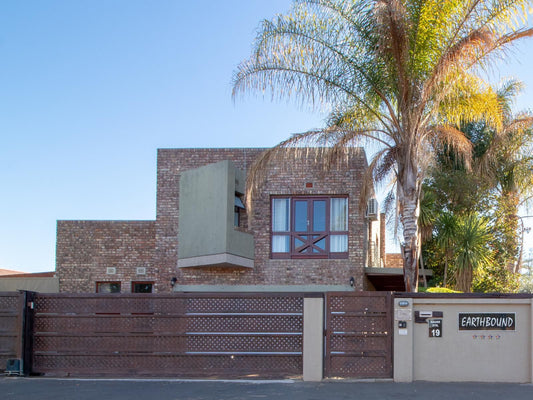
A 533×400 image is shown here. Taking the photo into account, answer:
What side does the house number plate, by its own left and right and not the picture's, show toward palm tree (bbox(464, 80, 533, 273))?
back

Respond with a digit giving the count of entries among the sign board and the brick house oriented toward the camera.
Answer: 2

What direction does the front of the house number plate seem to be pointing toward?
toward the camera

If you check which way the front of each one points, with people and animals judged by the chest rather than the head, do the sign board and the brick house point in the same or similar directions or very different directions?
same or similar directions

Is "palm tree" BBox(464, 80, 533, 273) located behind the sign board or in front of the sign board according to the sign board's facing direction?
behind

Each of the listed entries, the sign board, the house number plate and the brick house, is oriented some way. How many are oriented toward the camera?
3

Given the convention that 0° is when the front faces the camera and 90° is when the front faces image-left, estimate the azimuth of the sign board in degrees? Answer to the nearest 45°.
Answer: approximately 0°

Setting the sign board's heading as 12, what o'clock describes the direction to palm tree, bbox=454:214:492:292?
The palm tree is roughly at 6 o'clock from the sign board.

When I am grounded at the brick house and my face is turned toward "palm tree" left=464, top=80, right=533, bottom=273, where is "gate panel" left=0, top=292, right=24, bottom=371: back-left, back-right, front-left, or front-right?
back-right

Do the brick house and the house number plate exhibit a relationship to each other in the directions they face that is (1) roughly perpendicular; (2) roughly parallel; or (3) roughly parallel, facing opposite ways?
roughly parallel

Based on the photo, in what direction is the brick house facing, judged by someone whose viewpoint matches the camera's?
facing the viewer
